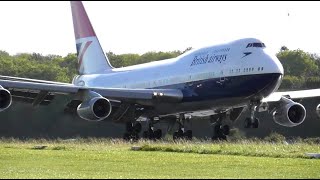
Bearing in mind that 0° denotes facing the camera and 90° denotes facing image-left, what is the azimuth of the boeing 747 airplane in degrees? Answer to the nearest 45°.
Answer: approximately 315°
